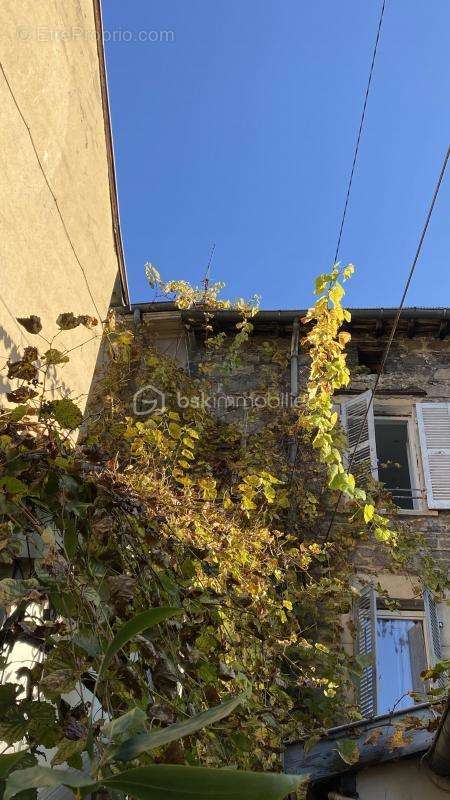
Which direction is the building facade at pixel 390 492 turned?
toward the camera

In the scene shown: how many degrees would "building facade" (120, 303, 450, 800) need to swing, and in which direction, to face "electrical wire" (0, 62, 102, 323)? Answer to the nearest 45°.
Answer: approximately 45° to its right
